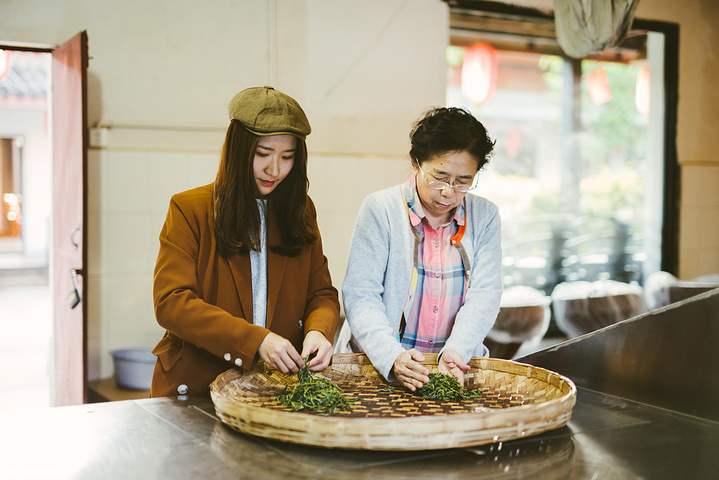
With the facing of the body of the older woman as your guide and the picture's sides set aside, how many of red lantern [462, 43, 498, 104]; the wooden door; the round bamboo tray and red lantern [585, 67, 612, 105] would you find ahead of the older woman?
1

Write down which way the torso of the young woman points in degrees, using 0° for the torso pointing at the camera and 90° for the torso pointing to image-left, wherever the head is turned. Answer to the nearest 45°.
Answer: approximately 315°

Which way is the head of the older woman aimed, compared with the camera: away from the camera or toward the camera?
toward the camera

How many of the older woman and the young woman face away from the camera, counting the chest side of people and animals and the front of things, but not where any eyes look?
0

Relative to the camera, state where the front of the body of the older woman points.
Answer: toward the camera

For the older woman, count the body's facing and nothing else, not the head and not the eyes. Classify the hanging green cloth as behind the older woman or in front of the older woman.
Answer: behind

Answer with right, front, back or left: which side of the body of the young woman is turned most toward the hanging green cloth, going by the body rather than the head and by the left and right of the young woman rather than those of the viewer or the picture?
left

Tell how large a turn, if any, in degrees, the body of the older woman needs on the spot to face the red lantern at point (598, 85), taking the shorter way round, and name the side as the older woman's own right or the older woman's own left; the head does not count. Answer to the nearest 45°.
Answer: approximately 180°

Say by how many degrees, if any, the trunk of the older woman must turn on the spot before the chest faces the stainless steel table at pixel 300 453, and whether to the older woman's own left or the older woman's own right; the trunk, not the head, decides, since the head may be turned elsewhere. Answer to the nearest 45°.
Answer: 0° — they already face it
